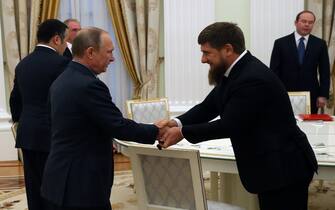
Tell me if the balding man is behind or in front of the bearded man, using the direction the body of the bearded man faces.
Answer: in front

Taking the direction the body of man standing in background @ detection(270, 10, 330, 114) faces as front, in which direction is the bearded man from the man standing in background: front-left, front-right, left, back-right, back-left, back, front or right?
front

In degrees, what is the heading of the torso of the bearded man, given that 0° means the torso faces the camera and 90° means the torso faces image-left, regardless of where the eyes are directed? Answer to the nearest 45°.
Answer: approximately 90°

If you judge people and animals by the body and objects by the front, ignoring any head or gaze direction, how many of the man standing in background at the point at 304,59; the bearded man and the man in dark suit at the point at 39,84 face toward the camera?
1

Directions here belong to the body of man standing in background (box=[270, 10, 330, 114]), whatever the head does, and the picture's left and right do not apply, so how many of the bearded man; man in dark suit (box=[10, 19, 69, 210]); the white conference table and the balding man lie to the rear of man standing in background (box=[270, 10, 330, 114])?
0

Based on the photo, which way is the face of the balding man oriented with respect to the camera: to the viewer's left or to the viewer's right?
to the viewer's right

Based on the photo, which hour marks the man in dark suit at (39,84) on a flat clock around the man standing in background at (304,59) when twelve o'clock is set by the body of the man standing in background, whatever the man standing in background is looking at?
The man in dark suit is roughly at 1 o'clock from the man standing in background.

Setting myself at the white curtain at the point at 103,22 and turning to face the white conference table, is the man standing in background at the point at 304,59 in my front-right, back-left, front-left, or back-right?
front-left

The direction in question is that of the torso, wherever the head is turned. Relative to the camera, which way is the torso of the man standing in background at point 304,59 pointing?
toward the camera

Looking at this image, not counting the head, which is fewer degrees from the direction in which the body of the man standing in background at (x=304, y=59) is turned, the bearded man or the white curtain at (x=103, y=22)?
the bearded man

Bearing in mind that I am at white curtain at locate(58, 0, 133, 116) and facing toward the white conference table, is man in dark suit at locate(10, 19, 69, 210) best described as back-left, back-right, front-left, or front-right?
front-right

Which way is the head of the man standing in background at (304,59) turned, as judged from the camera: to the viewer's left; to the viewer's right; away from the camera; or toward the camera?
toward the camera

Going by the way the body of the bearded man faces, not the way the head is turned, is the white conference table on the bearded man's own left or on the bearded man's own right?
on the bearded man's own right

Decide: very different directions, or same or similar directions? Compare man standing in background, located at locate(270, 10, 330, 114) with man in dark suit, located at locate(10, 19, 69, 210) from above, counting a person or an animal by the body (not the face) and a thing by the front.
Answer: very different directions

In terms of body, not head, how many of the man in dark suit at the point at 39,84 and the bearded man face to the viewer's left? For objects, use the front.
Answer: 1

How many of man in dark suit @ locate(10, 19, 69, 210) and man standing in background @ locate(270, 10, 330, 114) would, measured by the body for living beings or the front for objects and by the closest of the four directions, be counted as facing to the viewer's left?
0

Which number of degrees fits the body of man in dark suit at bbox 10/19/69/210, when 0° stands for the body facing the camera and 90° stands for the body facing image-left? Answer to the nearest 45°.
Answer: approximately 225°

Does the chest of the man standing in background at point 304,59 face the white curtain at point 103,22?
no

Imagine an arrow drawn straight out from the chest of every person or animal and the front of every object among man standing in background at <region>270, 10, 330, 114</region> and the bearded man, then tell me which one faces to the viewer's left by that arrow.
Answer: the bearded man

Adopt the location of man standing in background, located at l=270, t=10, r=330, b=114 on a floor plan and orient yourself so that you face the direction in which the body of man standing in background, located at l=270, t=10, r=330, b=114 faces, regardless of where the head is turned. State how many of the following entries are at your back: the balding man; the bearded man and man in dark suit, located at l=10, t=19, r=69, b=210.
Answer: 0
